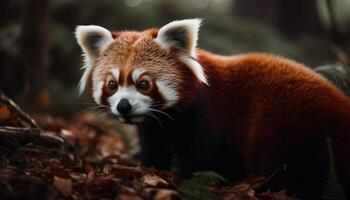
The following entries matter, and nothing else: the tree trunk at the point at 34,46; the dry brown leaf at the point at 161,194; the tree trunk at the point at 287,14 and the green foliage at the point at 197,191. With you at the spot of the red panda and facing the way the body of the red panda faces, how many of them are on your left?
2

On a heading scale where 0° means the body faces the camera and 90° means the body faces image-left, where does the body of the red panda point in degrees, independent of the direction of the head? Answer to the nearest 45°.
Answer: approximately 90°

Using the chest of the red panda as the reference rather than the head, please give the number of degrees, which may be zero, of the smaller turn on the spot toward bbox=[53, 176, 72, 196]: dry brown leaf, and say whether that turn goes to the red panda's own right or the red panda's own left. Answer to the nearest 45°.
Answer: approximately 45° to the red panda's own left

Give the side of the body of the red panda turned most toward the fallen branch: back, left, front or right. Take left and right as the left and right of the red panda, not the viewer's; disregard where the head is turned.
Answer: front

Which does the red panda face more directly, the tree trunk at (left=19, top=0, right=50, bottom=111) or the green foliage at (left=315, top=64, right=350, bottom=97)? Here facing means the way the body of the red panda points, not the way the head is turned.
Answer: the tree trunk

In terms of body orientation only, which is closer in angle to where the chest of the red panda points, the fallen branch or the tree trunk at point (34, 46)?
the fallen branch

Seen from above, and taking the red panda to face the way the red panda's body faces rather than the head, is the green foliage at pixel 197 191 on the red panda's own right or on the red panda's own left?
on the red panda's own left

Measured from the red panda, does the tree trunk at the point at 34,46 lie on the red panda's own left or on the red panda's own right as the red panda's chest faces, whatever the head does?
on the red panda's own right

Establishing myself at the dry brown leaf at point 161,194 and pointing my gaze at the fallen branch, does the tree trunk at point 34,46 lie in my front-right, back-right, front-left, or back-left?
front-right

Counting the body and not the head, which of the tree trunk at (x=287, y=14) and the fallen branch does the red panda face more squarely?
the fallen branch

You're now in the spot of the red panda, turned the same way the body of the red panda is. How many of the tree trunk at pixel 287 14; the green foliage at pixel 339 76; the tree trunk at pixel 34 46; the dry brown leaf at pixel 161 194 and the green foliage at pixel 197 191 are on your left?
2

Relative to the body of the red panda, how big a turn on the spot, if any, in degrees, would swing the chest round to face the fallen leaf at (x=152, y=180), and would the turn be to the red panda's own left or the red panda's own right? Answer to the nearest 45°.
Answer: approximately 45° to the red panda's own left

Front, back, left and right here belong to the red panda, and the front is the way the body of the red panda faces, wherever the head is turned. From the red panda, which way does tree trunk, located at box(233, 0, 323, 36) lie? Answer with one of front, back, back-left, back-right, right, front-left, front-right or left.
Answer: right

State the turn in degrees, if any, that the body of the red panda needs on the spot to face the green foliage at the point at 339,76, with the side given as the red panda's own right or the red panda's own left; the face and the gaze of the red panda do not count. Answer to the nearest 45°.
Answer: approximately 135° to the red panda's own right
